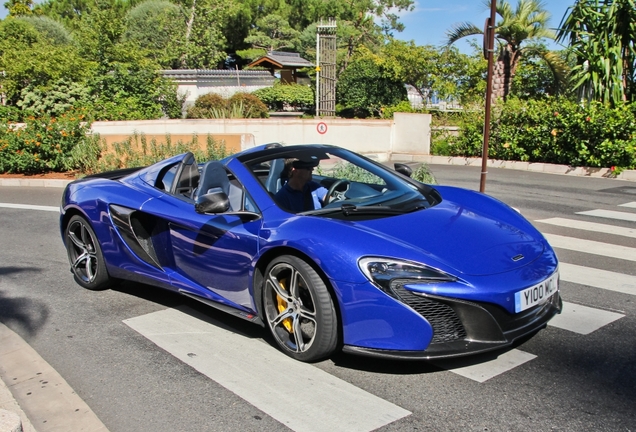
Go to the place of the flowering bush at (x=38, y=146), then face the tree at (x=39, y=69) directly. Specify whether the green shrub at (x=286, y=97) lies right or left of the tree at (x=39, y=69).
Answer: right

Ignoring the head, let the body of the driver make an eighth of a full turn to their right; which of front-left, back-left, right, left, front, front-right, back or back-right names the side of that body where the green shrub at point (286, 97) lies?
back

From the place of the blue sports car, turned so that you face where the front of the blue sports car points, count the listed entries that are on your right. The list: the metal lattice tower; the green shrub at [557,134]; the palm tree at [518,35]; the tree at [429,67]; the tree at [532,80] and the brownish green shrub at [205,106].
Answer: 0

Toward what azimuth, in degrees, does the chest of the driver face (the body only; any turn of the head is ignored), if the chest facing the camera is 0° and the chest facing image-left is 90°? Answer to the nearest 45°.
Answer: approximately 315°

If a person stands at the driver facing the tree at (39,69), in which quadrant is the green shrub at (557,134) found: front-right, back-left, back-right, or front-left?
front-right

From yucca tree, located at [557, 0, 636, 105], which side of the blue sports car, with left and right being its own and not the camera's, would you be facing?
left

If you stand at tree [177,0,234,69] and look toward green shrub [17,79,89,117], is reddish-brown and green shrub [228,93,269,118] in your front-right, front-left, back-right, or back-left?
front-left

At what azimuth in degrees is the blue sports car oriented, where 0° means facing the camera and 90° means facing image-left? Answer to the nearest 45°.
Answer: approximately 315°

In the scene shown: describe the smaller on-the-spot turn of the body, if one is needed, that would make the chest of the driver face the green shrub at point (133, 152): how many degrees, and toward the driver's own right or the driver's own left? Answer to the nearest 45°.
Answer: approximately 135° to the driver's own left

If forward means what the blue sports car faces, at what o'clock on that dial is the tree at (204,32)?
The tree is roughly at 7 o'clock from the blue sports car.

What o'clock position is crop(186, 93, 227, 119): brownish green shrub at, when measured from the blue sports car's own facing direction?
The brownish green shrub is roughly at 7 o'clock from the blue sports car.

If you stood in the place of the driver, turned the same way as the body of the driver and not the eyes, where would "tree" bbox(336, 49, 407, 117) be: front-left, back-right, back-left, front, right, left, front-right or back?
back-left

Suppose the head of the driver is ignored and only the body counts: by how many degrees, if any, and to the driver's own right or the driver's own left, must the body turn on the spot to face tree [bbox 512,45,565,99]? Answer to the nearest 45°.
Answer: approximately 90° to the driver's own left

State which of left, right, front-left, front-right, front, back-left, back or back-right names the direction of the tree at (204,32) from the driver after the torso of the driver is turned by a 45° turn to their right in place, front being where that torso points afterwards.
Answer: back

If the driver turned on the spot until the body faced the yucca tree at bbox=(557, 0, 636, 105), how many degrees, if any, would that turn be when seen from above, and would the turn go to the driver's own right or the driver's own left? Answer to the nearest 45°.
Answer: approximately 90° to the driver's own left

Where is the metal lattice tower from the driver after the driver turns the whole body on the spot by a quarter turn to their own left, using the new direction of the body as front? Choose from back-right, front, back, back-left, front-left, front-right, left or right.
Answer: front-left

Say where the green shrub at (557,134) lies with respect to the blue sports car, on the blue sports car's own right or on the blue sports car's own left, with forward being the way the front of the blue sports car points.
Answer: on the blue sports car's own left

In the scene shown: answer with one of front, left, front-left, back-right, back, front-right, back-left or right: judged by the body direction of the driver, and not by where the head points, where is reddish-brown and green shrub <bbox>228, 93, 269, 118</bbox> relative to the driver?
back-left

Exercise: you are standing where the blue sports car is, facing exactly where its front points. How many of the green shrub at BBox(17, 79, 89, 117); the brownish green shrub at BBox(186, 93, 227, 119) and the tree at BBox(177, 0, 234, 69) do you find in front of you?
0

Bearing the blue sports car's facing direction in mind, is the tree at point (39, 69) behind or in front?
behind

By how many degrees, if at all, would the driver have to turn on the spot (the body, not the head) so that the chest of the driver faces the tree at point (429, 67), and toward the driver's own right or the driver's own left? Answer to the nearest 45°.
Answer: approximately 135° to the driver's own left
